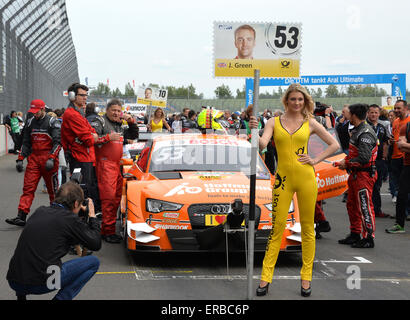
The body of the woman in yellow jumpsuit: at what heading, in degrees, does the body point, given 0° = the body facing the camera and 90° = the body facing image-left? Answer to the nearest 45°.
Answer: approximately 0°

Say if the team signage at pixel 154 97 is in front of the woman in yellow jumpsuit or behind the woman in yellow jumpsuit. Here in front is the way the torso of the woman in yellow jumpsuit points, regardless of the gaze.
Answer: behind

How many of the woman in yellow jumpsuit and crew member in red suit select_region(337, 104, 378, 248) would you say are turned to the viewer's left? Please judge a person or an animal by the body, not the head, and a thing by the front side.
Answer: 1

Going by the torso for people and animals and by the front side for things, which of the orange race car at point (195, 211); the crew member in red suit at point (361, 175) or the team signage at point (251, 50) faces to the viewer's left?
the crew member in red suit
